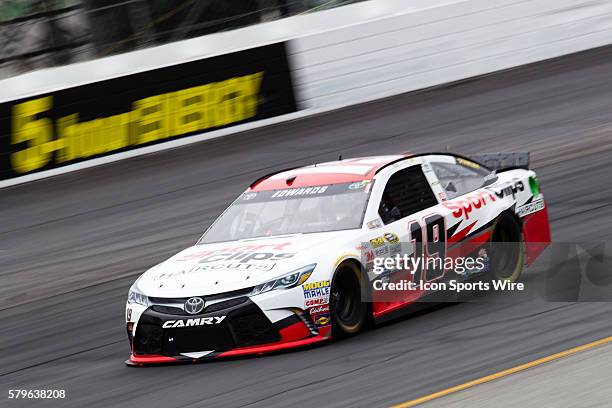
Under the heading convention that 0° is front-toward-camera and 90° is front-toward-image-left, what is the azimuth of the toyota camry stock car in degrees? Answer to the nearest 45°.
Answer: approximately 45°
